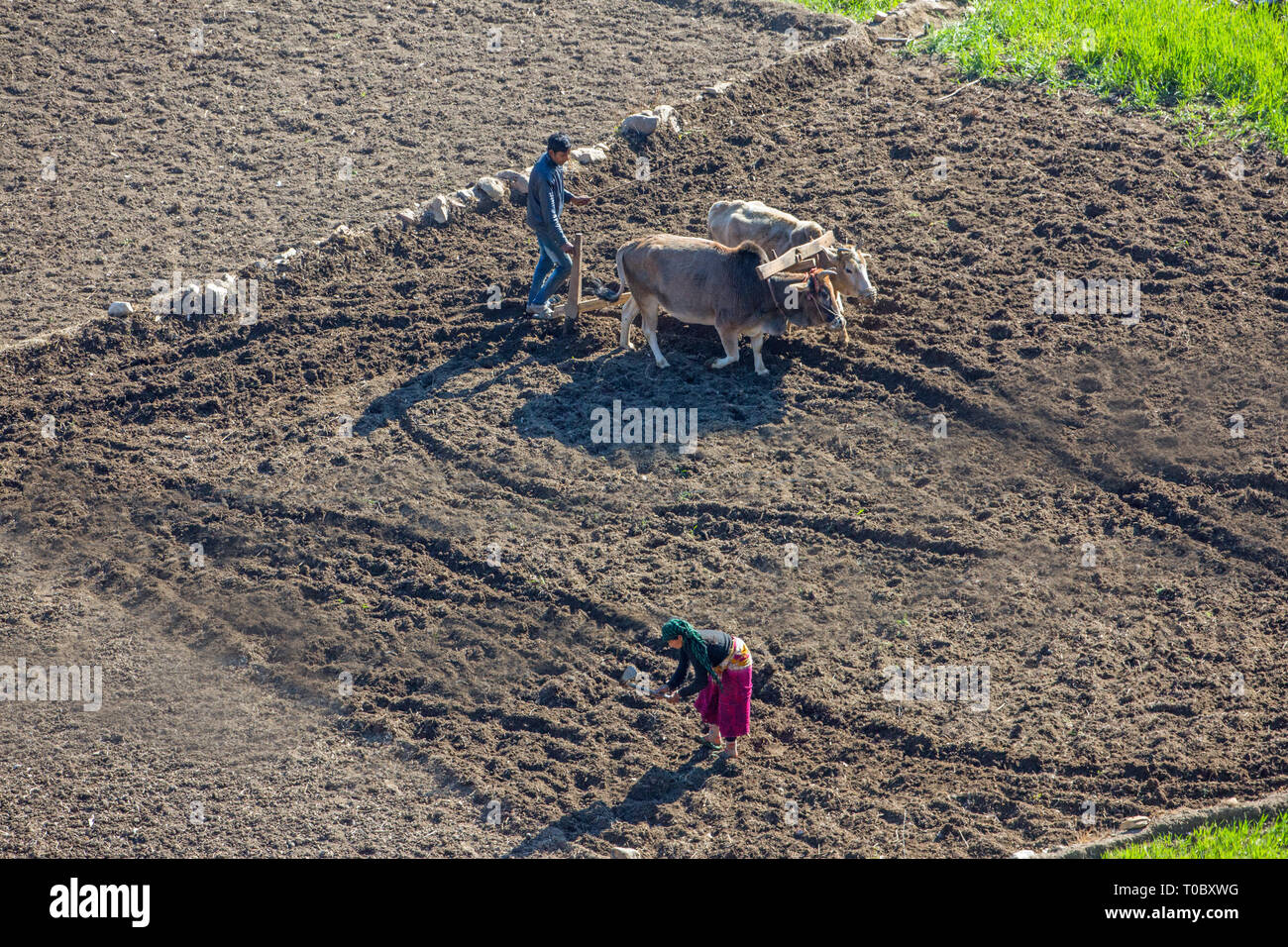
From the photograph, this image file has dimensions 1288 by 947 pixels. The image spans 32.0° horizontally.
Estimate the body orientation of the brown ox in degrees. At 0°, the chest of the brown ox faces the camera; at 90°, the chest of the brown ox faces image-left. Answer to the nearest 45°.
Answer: approximately 270°

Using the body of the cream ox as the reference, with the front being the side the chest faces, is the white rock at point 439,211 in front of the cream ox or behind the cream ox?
behind

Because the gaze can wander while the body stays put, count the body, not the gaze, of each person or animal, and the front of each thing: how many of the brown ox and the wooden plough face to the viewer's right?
2

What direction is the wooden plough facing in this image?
to the viewer's right

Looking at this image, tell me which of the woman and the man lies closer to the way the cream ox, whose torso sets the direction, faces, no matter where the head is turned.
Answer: the woman

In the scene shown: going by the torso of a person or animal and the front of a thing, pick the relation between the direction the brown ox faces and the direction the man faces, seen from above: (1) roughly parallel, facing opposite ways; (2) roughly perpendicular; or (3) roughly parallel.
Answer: roughly parallel

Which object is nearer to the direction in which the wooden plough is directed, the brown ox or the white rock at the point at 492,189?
the brown ox

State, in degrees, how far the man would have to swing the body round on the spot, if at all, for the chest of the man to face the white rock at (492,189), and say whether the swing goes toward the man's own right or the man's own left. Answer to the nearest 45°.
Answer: approximately 90° to the man's own left

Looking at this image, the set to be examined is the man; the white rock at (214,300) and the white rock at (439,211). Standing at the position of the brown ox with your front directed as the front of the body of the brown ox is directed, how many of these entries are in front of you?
0

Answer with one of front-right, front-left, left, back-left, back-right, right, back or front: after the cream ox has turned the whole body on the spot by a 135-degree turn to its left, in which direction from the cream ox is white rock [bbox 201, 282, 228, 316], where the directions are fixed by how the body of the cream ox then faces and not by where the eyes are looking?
left

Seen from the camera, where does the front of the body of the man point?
to the viewer's right

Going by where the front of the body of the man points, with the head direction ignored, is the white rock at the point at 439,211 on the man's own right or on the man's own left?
on the man's own left

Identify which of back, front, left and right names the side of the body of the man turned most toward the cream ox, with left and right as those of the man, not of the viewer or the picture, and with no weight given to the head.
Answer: front
